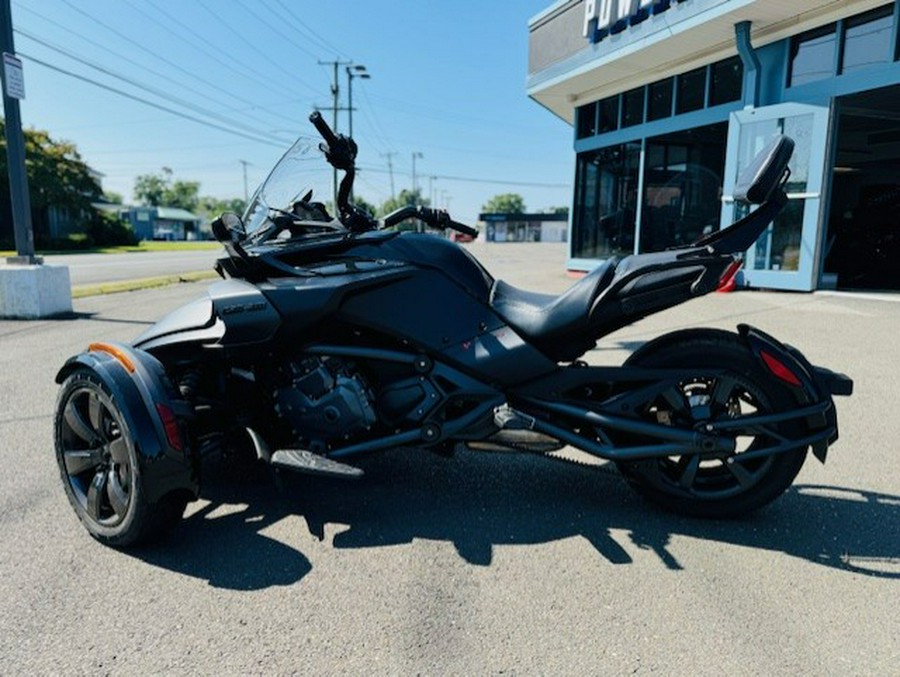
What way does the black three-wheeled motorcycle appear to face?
to the viewer's left

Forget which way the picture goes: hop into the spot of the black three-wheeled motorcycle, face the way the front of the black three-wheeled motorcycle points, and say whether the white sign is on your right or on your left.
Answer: on your right

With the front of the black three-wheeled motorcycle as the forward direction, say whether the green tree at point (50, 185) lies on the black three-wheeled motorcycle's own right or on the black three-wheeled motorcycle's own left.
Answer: on the black three-wheeled motorcycle's own right

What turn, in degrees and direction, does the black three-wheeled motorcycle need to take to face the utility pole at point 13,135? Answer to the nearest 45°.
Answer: approximately 45° to its right

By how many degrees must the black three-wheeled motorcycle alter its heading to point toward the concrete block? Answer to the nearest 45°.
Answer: approximately 45° to its right
